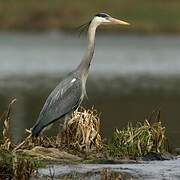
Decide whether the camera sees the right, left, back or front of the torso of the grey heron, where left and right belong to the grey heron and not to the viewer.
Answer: right
